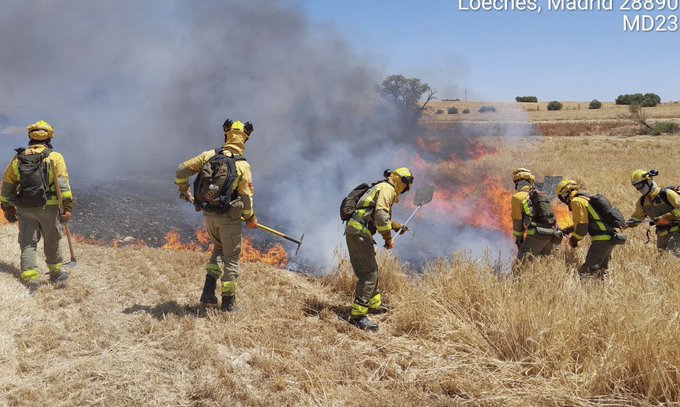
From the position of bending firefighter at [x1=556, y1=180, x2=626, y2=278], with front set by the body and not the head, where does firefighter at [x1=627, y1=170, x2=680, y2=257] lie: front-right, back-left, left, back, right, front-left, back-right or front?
back-right

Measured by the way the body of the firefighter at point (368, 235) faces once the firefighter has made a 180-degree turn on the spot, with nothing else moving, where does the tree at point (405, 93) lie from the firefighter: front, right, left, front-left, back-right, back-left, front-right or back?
right

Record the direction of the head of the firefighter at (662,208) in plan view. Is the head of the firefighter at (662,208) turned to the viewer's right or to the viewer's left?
to the viewer's left

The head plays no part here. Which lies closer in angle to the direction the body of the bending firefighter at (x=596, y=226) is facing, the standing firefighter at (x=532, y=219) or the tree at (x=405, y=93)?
the standing firefighter

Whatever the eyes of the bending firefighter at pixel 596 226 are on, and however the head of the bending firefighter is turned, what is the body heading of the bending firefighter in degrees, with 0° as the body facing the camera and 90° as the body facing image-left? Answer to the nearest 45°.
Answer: approximately 90°

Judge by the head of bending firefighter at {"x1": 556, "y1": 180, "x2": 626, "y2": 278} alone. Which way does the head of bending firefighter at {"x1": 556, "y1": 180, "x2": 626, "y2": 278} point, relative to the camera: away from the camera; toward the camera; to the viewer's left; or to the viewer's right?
to the viewer's left

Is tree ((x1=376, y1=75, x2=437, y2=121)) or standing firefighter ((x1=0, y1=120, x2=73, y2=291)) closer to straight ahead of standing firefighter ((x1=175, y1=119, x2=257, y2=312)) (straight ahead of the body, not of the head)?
the tree

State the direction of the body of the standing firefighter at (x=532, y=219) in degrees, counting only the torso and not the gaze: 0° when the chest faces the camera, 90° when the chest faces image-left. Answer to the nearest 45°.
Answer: approximately 135°

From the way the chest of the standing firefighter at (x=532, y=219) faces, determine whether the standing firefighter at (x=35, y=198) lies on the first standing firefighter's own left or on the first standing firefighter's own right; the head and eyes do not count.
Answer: on the first standing firefighter's own left

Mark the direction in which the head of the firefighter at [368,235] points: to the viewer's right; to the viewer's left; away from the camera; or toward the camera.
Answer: to the viewer's right

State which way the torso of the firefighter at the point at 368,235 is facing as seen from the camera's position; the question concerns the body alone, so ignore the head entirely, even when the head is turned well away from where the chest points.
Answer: to the viewer's right
